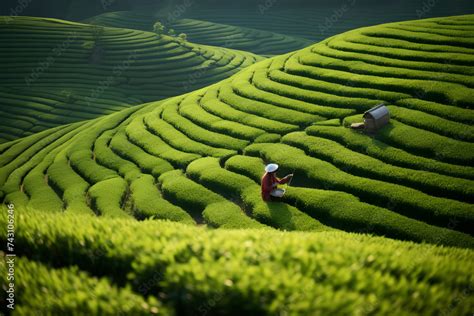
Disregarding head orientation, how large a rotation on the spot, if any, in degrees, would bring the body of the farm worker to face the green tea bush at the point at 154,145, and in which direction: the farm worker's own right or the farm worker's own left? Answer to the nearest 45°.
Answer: approximately 135° to the farm worker's own left

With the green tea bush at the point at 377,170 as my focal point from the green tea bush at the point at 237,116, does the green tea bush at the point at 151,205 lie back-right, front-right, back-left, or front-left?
front-right

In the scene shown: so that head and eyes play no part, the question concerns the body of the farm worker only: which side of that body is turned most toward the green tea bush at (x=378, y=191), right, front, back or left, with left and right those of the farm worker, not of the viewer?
front

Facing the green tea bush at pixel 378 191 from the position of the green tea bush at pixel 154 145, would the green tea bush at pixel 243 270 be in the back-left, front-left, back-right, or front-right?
front-right

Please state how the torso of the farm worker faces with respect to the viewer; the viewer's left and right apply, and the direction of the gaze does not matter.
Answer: facing to the right of the viewer

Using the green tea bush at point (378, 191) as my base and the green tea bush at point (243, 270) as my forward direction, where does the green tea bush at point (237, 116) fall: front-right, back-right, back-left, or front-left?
back-right

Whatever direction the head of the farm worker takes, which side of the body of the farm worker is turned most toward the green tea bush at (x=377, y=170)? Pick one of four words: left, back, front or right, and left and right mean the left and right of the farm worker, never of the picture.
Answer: front

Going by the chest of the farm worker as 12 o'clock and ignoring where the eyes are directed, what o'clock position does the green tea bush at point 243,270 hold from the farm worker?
The green tea bush is roughly at 3 o'clock from the farm worker.
